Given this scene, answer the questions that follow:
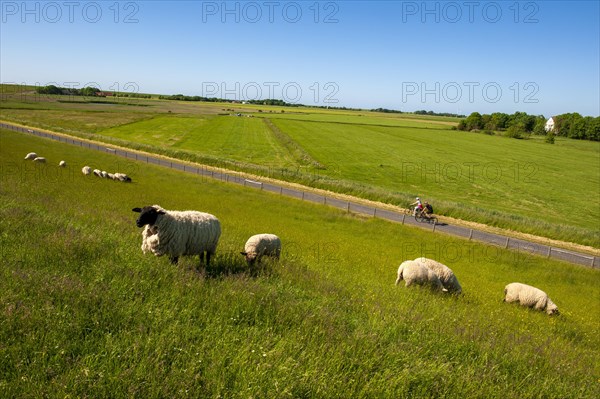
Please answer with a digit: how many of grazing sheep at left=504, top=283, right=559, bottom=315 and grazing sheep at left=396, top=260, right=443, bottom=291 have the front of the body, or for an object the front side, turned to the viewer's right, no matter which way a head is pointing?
2

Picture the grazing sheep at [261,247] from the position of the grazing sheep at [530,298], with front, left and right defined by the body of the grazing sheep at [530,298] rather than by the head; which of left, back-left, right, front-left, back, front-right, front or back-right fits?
back-right

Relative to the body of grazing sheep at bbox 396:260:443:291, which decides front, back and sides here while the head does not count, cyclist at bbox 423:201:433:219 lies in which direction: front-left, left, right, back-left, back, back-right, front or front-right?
left

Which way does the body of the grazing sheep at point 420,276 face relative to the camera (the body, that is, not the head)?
to the viewer's right

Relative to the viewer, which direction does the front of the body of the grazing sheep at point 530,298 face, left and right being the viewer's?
facing to the right of the viewer

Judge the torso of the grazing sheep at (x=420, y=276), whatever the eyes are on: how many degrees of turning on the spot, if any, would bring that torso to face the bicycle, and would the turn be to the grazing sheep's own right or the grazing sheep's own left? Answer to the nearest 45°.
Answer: approximately 90° to the grazing sheep's own left

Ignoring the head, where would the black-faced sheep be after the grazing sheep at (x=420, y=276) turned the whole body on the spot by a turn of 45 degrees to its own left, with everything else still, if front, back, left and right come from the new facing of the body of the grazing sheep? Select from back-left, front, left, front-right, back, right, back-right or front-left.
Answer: back

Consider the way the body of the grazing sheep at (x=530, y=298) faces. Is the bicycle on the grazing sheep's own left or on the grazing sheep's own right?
on the grazing sheep's own left

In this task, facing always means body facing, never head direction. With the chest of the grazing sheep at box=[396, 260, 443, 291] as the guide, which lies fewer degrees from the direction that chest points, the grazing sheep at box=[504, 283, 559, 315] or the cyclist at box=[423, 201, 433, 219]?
the grazing sheep

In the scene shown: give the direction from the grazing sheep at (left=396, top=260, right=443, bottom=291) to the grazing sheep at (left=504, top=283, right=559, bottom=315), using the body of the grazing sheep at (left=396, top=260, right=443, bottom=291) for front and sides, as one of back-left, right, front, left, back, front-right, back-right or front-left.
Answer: front-left
